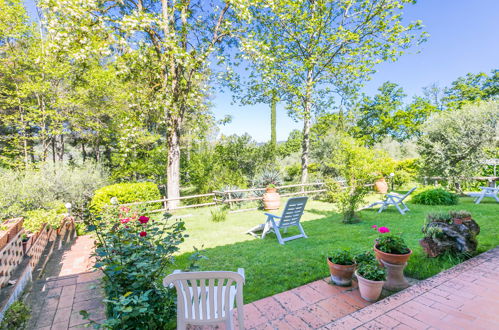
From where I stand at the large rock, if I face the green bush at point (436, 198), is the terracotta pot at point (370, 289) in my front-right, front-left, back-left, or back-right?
back-left

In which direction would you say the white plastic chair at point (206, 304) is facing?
away from the camera

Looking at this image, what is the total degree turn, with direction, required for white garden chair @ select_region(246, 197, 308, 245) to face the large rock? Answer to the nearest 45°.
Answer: approximately 180°

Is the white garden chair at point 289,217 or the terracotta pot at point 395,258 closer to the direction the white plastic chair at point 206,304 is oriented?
the white garden chair

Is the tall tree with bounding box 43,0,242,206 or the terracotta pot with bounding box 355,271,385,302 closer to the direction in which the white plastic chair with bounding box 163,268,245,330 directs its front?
the tall tree

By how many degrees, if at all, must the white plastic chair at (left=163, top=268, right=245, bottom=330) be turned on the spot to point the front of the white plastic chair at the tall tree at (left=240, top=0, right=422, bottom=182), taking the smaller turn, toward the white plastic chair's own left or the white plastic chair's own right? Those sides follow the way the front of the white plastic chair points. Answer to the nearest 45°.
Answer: approximately 45° to the white plastic chair's own right
